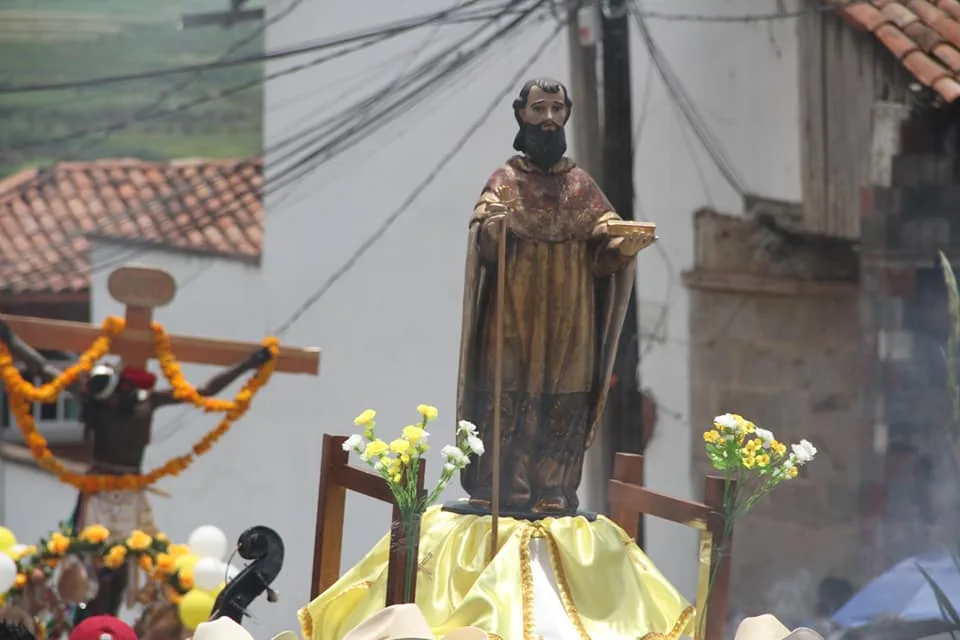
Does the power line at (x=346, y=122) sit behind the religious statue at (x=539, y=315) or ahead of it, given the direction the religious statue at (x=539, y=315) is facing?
behind

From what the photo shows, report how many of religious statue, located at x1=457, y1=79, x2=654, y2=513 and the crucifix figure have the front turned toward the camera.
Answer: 2

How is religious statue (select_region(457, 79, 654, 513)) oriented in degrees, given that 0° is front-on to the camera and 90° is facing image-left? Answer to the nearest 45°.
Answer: approximately 0°

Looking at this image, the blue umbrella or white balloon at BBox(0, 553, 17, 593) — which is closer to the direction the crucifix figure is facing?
the white balloon

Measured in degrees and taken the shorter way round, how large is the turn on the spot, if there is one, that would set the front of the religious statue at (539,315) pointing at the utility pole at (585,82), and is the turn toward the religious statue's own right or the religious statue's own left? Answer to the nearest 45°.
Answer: approximately 180°

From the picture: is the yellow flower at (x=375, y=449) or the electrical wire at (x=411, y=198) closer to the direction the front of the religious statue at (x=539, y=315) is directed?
the yellow flower

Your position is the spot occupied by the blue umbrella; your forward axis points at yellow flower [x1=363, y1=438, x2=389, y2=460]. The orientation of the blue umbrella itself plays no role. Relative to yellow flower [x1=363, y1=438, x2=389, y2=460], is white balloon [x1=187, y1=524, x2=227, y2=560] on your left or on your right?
right

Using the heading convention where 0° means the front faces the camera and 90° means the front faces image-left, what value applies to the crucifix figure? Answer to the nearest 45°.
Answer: approximately 0°
